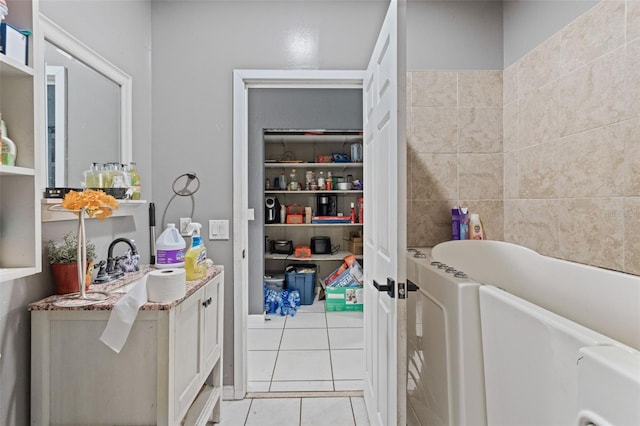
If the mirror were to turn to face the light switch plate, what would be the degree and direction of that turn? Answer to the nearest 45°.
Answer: approximately 90° to its left

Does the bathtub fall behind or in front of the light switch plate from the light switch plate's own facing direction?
in front

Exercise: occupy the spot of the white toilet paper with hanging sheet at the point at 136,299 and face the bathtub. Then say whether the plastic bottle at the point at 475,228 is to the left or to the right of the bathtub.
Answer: left

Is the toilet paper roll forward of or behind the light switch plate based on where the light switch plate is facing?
forward

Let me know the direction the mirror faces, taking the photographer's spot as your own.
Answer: facing the viewer and to the right of the viewer

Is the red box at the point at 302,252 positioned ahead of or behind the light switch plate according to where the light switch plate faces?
behind

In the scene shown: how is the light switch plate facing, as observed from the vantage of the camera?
facing the viewer

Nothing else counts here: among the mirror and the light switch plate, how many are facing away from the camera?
0

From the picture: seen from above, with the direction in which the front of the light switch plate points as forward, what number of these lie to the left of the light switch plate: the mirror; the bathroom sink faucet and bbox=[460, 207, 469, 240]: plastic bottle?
1

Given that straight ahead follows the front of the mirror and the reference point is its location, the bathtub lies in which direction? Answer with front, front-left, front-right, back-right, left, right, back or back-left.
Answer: front

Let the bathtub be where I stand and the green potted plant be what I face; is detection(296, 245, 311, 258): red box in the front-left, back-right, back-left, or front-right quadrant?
front-right

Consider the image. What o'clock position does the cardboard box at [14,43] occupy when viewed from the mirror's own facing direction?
The cardboard box is roughly at 2 o'clock from the mirror.
